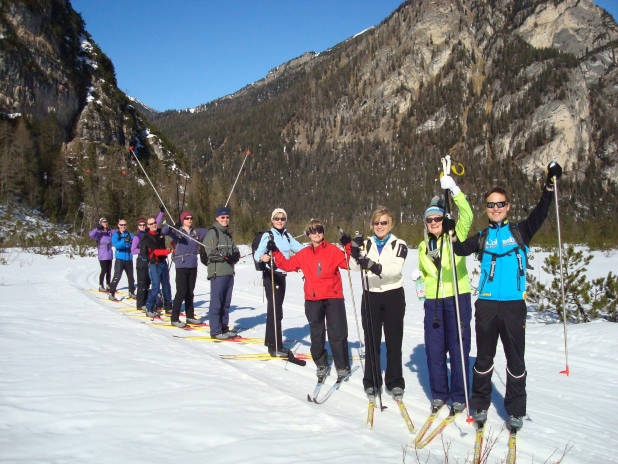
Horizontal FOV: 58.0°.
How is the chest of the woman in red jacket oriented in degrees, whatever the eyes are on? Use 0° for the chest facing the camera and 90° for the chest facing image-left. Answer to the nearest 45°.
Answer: approximately 0°

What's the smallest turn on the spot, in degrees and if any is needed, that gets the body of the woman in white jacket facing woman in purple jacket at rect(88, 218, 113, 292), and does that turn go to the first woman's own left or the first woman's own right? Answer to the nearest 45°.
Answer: approximately 135° to the first woman's own right

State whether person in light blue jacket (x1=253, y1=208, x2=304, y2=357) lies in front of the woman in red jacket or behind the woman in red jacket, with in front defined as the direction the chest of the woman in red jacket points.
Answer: behind

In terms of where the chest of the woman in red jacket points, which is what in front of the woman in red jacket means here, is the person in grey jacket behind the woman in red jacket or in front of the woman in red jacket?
behind

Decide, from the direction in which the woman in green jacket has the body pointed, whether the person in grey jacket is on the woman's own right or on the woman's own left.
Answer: on the woman's own right

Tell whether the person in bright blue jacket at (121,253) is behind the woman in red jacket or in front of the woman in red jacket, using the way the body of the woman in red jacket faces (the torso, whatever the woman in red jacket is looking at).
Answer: behind

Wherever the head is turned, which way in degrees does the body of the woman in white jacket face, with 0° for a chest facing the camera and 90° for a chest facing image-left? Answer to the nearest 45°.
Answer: approximately 0°

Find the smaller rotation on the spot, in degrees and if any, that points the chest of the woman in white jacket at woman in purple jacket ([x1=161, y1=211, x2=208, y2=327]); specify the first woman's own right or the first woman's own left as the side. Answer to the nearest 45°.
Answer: approximately 135° to the first woman's own right

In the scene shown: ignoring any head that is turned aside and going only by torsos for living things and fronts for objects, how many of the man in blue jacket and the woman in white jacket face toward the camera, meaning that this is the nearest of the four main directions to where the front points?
2
